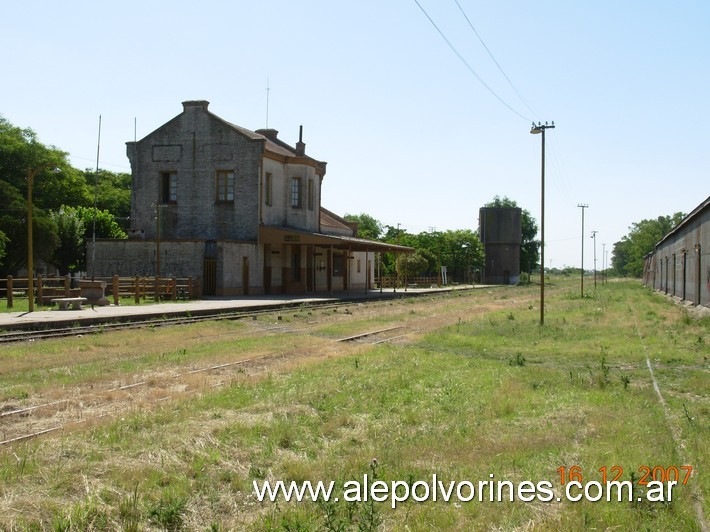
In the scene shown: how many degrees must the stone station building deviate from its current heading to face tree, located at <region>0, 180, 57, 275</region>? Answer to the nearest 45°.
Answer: approximately 180°

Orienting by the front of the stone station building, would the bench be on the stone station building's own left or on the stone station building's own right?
on the stone station building's own right

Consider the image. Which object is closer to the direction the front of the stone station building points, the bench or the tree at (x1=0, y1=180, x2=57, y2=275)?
the bench

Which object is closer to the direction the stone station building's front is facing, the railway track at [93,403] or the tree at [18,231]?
the railway track

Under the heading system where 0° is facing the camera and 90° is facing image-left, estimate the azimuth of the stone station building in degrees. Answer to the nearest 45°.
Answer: approximately 315°

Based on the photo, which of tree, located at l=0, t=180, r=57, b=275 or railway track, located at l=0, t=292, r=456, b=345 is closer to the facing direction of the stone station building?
the railway track
